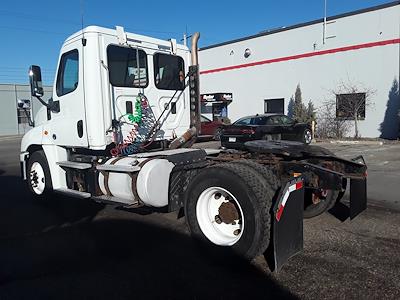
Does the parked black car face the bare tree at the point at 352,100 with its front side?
yes

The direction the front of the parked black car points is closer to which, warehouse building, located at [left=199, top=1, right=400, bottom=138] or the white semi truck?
the warehouse building

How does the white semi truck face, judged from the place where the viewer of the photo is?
facing away from the viewer and to the left of the viewer

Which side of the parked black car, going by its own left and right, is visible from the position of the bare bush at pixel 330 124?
front

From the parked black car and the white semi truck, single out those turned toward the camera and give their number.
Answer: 0

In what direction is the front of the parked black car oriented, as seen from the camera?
facing away from the viewer and to the right of the viewer
